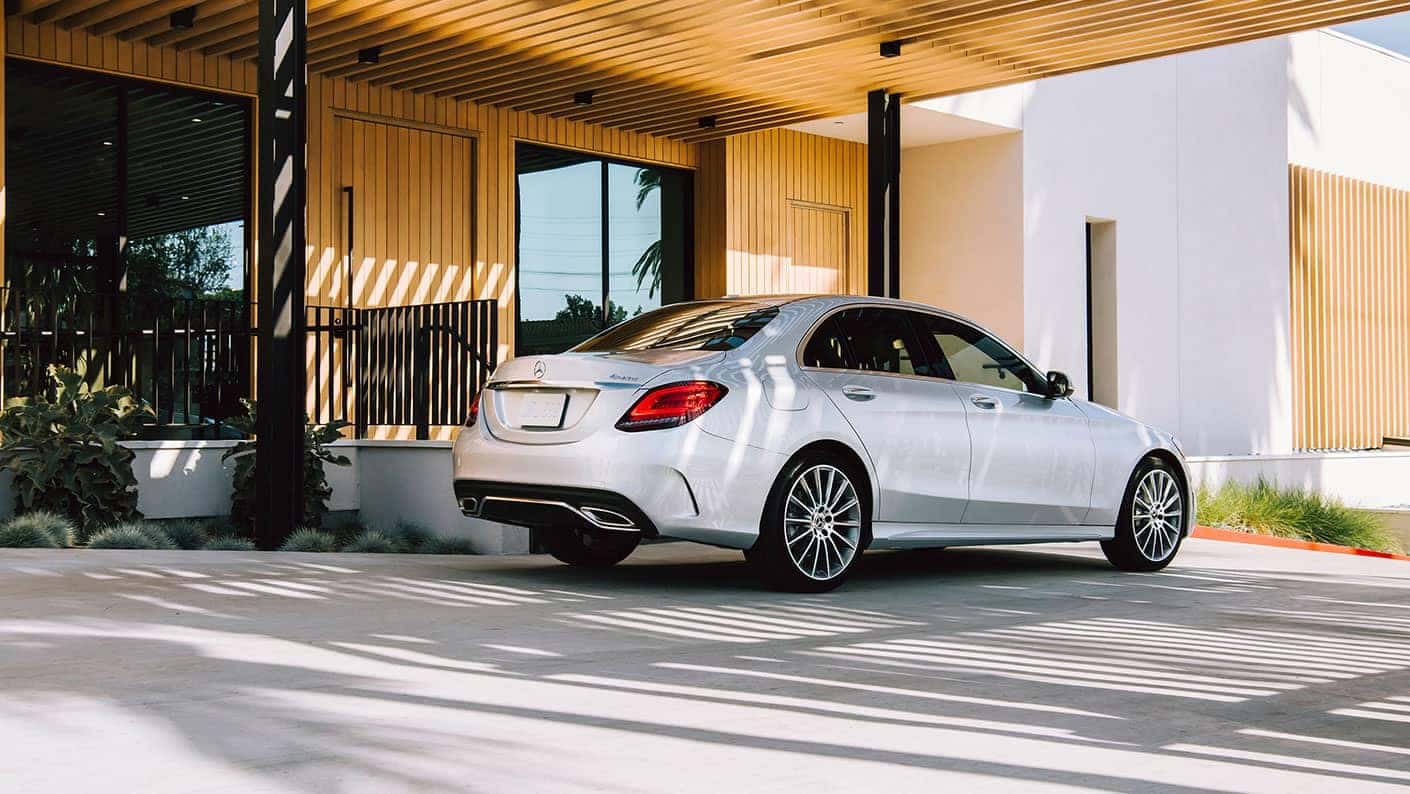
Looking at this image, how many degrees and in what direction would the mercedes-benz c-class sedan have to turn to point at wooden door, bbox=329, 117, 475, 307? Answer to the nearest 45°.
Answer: approximately 90° to its left

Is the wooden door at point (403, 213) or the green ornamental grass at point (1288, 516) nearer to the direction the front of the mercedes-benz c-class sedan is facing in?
the green ornamental grass

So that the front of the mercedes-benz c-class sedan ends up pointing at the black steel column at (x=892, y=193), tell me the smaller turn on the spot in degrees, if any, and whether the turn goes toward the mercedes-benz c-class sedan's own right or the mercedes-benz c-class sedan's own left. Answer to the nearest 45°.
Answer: approximately 45° to the mercedes-benz c-class sedan's own left

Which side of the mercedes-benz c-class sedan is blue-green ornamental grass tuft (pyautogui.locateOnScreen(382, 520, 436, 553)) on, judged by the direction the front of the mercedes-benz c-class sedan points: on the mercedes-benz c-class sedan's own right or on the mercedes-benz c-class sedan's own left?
on the mercedes-benz c-class sedan's own left

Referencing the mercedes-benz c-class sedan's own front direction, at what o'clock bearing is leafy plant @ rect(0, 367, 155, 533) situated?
The leafy plant is roughly at 8 o'clock from the mercedes-benz c-class sedan.

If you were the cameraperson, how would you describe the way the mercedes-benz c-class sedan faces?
facing away from the viewer and to the right of the viewer

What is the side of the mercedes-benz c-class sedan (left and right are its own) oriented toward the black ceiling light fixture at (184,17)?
left

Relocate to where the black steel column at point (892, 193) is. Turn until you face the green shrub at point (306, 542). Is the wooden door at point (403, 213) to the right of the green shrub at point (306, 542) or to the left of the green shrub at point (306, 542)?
right

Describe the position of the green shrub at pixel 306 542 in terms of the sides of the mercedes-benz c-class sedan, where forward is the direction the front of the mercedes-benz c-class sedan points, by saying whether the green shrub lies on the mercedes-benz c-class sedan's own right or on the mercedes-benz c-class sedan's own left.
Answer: on the mercedes-benz c-class sedan's own left

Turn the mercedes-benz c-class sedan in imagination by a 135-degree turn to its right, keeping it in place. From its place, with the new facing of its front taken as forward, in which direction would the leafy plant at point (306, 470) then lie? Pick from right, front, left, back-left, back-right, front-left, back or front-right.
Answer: back-right

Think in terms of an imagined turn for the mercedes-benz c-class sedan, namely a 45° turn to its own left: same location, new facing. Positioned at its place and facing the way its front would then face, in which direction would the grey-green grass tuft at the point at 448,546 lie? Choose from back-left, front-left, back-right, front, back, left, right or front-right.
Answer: front-left

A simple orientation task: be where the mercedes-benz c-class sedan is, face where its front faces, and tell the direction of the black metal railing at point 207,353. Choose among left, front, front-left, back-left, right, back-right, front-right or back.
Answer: left

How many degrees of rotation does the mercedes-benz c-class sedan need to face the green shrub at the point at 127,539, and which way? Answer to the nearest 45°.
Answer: approximately 135° to its left

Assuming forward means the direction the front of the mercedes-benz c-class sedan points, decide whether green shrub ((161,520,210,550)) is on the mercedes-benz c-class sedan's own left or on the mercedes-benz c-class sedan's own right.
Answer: on the mercedes-benz c-class sedan's own left

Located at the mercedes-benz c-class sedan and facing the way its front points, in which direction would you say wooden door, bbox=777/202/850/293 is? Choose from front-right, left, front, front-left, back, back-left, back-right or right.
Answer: front-left

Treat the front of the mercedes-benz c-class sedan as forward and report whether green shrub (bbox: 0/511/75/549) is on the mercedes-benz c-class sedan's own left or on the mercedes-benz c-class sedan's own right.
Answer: on the mercedes-benz c-class sedan's own left
